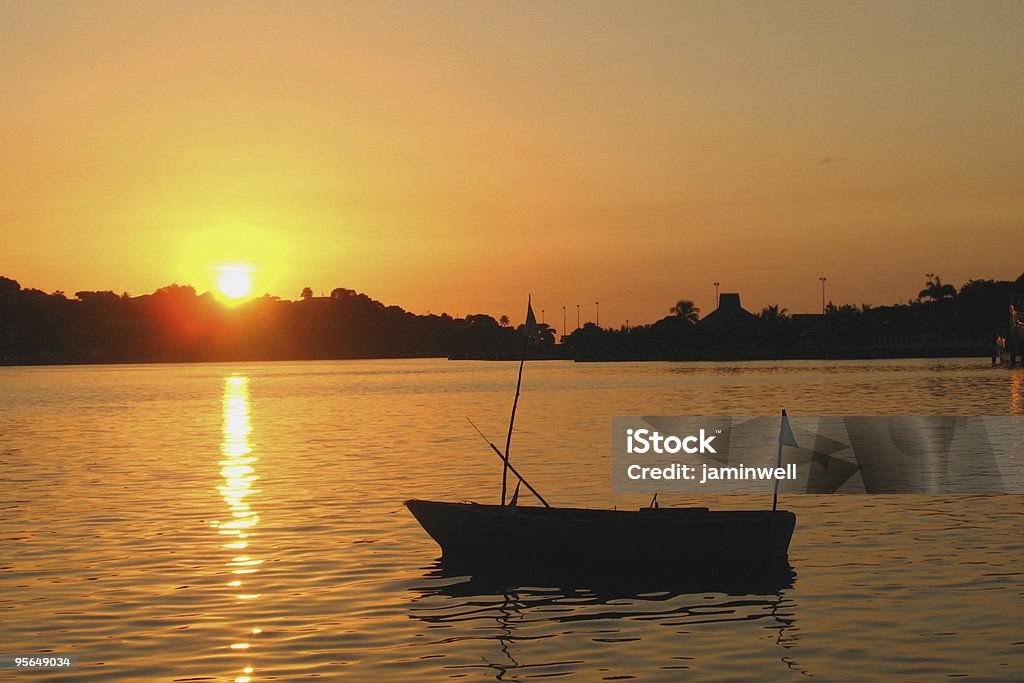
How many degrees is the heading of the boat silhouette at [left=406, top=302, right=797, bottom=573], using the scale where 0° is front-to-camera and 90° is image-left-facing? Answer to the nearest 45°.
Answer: approximately 90°
